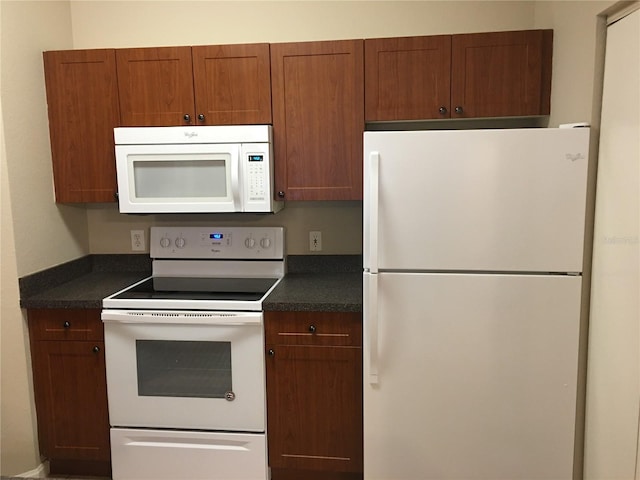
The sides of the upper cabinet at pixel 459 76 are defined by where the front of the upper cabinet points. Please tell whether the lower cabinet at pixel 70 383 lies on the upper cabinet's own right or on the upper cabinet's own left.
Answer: on the upper cabinet's own right

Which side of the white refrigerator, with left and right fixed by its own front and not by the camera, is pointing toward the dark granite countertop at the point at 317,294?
right

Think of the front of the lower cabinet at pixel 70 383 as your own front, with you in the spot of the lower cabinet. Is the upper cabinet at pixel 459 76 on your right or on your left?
on your left

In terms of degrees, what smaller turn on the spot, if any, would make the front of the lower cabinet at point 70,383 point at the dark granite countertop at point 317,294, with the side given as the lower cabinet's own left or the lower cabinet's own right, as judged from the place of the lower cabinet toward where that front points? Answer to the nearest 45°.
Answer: approximately 45° to the lower cabinet's own left

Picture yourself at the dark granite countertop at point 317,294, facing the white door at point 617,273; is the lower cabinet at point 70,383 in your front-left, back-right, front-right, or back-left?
back-right

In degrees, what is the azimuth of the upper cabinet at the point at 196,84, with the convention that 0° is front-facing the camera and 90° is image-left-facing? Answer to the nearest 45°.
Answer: approximately 0°

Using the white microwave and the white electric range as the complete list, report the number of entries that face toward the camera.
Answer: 2

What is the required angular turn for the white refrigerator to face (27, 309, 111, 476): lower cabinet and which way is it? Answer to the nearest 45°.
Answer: approximately 90° to its right

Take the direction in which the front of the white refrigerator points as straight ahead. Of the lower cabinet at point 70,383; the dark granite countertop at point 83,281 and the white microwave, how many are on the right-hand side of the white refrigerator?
3

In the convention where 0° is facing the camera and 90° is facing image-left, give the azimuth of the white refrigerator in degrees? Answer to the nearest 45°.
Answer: approximately 0°
